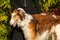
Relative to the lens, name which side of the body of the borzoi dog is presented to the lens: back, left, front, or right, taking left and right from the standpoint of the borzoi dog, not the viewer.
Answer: left
